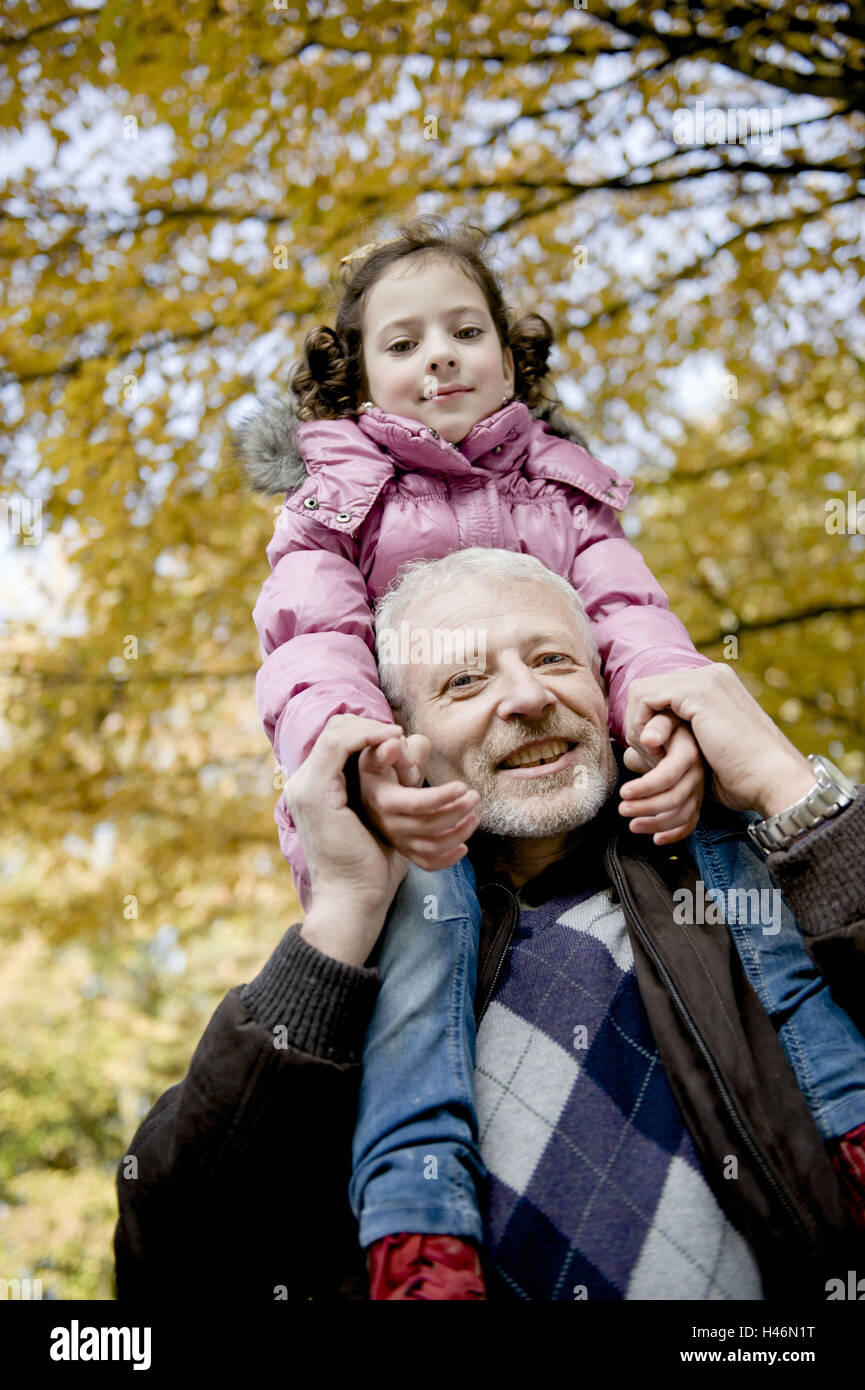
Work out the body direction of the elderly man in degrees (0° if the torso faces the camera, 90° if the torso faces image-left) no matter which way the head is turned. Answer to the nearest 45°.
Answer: approximately 0°
